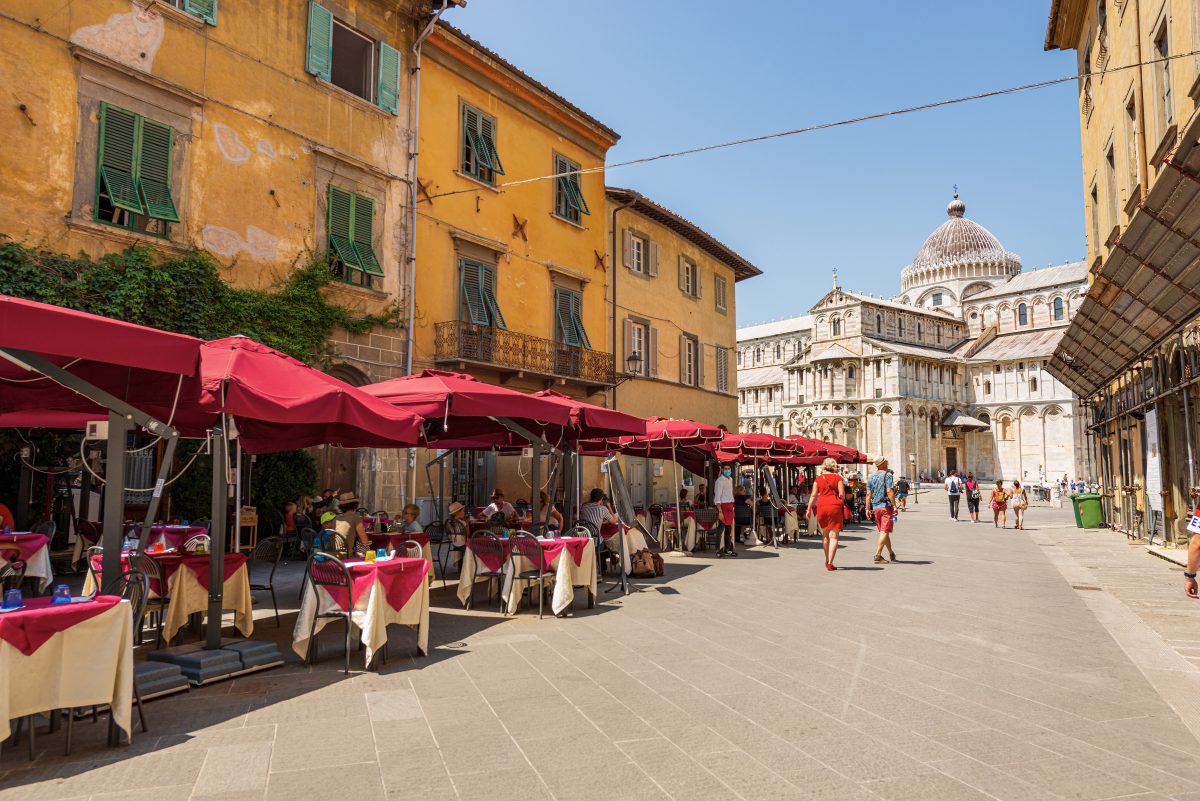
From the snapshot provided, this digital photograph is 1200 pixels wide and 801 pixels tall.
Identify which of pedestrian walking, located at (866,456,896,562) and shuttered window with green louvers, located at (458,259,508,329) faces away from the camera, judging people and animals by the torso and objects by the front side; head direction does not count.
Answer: the pedestrian walking

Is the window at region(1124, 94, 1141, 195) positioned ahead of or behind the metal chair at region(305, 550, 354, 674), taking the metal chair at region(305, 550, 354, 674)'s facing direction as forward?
ahead

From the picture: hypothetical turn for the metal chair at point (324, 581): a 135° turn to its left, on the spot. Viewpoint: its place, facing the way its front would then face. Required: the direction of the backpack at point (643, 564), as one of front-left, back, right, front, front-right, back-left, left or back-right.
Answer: back-right

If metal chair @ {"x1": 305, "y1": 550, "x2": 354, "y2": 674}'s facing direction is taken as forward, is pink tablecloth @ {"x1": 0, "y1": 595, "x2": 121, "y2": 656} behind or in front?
behind

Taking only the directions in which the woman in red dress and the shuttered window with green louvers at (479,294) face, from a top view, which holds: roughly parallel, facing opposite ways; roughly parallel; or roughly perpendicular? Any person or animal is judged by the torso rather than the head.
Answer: roughly perpendicular

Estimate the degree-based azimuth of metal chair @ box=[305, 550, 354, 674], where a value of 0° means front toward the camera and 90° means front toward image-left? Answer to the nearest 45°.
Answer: approximately 225°

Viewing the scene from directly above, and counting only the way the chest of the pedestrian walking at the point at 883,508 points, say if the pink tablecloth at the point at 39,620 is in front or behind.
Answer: behind

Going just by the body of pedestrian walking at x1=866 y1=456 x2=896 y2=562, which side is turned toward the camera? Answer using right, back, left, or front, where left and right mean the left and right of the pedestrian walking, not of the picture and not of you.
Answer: back

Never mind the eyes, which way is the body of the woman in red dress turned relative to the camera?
away from the camera

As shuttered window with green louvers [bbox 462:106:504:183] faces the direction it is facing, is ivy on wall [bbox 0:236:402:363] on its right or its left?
on its right

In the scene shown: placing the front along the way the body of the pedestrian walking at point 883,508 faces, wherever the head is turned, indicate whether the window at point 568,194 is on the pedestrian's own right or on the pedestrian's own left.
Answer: on the pedestrian's own left

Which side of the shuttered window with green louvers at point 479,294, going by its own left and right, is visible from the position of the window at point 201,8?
right

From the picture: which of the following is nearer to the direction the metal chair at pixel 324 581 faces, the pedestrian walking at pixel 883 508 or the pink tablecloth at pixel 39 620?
the pedestrian walking

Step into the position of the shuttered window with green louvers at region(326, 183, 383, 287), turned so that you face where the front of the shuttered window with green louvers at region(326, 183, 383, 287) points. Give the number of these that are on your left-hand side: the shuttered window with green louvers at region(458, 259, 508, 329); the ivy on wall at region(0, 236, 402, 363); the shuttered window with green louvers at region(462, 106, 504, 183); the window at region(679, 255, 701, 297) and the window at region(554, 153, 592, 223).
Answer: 4

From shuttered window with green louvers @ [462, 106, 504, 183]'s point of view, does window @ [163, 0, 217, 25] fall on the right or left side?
on its right

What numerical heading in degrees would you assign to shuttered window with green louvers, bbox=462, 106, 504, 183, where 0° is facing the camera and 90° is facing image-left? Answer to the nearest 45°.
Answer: approximately 315°

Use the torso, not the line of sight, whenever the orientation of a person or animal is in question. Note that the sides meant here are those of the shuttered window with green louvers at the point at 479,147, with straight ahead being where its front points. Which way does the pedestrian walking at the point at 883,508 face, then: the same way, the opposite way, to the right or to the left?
to the left

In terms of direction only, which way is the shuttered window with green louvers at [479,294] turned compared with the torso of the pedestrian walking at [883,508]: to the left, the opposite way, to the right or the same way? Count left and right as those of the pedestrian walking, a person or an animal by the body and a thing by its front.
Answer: to the right

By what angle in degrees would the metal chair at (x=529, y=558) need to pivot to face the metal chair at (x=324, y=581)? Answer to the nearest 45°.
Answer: approximately 180°

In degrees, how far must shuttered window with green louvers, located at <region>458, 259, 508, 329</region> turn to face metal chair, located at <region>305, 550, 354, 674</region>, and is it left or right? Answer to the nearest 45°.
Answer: approximately 45° to its right
